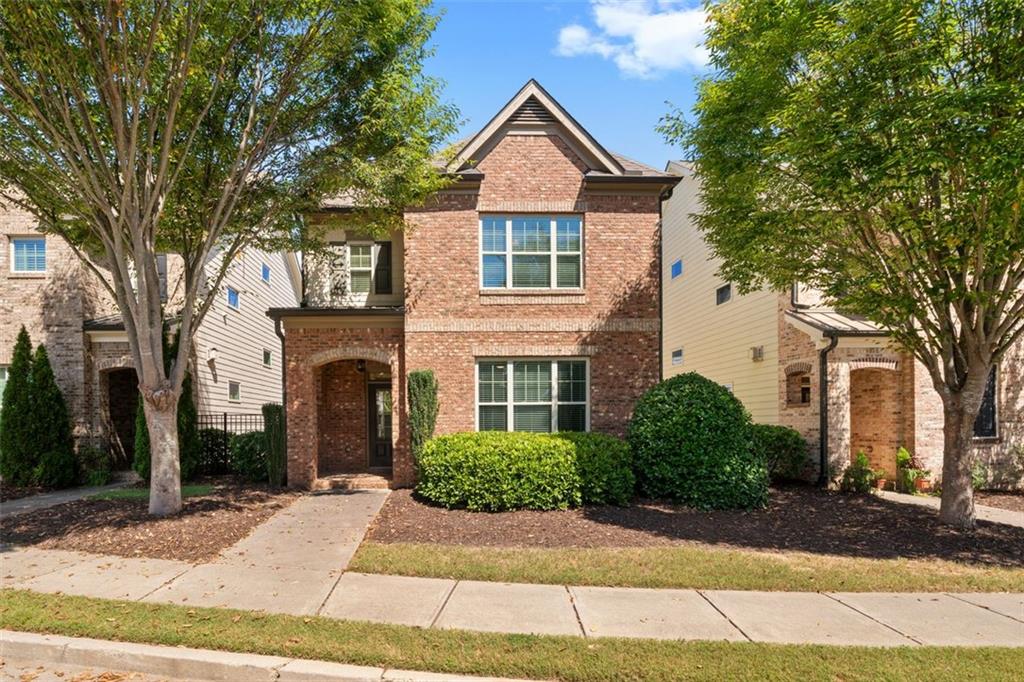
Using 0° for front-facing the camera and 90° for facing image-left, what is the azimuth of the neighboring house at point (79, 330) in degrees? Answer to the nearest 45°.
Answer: approximately 45°

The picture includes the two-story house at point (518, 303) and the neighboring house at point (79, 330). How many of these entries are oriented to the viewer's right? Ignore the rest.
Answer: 0

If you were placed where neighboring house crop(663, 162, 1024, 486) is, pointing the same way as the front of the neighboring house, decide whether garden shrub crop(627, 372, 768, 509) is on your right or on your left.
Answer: on your right

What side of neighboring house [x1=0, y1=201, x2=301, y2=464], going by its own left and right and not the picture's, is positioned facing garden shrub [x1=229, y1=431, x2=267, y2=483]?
left

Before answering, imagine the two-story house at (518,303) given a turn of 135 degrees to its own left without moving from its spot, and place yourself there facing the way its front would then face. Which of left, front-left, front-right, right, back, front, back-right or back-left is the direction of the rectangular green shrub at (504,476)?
back-right

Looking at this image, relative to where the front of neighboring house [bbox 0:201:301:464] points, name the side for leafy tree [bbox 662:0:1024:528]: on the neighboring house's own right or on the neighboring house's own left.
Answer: on the neighboring house's own left

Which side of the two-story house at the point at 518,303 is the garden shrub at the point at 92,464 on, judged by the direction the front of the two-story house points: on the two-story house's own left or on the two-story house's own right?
on the two-story house's own right

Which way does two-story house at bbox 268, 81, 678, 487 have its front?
toward the camera

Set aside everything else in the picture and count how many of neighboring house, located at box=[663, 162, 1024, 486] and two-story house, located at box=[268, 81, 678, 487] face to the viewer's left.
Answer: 0

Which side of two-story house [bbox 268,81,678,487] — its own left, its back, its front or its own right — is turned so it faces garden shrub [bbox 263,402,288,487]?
right

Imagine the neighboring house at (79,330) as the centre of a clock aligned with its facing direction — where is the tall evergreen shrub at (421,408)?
The tall evergreen shrub is roughly at 9 o'clock from the neighboring house.

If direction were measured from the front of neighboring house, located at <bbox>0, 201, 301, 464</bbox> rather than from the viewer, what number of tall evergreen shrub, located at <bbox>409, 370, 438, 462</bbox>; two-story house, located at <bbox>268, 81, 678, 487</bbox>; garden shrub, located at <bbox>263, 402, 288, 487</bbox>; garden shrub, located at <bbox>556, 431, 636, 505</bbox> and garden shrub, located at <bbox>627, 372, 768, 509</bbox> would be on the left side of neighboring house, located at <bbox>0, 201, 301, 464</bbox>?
5
